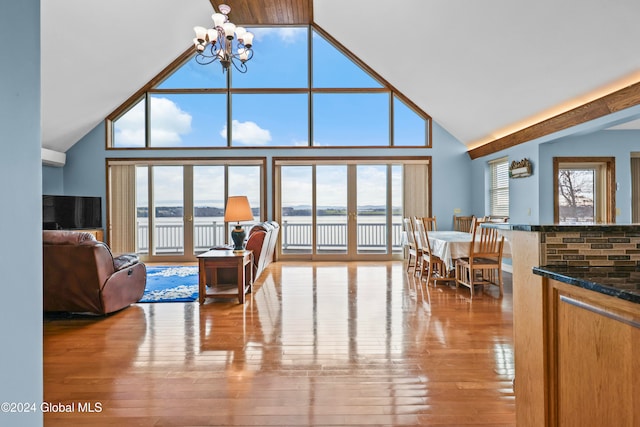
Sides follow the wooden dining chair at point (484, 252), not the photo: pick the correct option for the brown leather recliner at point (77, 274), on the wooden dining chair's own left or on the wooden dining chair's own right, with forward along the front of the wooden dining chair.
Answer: on the wooden dining chair's own left

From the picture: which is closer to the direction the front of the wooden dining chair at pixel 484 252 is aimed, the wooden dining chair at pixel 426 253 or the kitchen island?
the wooden dining chair

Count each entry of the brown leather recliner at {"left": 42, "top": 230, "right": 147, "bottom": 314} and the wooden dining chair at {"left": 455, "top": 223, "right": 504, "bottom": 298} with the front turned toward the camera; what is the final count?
0

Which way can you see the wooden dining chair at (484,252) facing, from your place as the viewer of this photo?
facing away from the viewer and to the left of the viewer

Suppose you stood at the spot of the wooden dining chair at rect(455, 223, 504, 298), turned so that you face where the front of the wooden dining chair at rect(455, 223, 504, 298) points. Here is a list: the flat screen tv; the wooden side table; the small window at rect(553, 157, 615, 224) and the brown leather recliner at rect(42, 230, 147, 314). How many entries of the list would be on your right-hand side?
1

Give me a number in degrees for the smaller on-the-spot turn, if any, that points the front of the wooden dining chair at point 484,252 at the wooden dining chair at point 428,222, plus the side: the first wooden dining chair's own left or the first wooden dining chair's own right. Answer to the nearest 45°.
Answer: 0° — it already faces it

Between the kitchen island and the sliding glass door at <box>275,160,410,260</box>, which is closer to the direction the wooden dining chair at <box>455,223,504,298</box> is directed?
the sliding glass door

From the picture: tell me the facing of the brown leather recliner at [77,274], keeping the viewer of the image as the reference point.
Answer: facing away from the viewer and to the right of the viewer

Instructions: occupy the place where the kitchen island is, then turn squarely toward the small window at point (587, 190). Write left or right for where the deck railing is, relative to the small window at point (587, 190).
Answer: left

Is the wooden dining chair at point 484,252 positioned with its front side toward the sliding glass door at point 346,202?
yes

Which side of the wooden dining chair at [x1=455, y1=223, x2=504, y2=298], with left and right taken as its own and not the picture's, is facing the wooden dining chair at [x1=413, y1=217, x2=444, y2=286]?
front

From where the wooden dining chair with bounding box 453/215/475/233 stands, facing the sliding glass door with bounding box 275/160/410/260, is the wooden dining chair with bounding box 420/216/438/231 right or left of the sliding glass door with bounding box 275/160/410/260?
left

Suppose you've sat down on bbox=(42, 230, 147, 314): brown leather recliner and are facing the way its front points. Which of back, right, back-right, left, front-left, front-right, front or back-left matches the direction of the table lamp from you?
front-right

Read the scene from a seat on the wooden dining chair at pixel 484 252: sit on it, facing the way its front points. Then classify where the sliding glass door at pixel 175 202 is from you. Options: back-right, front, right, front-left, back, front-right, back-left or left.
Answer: front-left

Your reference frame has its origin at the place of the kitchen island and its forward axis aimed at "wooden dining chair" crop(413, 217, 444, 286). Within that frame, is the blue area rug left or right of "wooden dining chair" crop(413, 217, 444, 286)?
left
